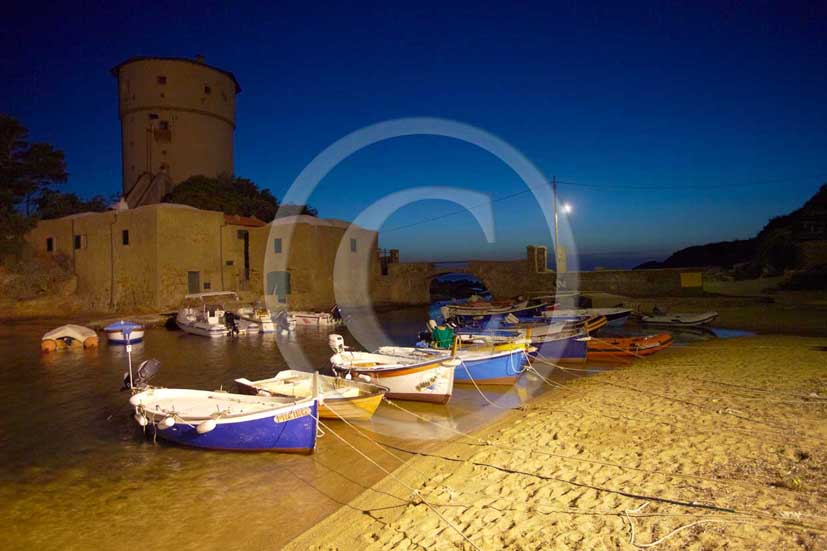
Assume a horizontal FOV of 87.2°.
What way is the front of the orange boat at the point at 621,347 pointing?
to the viewer's right

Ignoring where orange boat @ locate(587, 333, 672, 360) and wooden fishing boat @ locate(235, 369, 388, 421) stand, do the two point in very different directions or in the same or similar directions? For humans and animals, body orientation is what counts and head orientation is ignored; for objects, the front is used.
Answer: same or similar directions

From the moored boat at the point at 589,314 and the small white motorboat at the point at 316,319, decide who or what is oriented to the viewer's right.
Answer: the moored boat

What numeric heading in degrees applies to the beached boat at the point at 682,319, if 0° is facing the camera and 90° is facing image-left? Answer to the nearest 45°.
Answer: approximately 270°

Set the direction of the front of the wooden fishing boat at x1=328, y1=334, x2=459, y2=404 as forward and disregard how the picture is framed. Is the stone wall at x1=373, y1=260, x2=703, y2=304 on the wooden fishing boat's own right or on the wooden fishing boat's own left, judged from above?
on the wooden fishing boat's own left

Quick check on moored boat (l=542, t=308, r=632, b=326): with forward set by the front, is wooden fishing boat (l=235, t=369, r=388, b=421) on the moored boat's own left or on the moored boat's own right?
on the moored boat's own right

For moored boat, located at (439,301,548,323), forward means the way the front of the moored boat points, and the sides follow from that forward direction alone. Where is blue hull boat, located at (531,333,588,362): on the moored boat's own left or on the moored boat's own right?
on the moored boat's own right

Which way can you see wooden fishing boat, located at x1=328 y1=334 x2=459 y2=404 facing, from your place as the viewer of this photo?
facing the viewer and to the right of the viewer

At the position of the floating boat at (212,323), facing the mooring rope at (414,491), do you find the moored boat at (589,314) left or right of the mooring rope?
left

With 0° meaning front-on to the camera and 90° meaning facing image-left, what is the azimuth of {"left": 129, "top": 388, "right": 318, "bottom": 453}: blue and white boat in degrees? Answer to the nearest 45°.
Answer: approximately 315°

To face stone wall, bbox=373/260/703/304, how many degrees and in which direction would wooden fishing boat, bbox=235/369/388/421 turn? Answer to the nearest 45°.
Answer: approximately 90° to its left

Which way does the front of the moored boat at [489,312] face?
to the viewer's right

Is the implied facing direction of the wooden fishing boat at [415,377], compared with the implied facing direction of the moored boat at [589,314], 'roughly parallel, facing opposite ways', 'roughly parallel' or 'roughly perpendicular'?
roughly parallel

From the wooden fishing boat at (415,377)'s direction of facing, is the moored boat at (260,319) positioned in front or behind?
behind

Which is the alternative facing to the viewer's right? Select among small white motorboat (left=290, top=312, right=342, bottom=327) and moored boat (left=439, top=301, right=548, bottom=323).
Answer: the moored boat

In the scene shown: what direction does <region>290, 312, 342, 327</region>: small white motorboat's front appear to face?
to the viewer's left

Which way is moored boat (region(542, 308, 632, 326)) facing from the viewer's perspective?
to the viewer's right

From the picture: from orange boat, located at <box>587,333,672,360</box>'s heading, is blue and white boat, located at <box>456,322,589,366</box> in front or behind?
behind

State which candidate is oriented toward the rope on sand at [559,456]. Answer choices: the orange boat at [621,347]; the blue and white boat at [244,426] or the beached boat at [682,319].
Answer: the blue and white boat

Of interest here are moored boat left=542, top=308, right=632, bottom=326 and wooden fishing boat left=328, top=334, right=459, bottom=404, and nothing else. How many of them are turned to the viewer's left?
0
